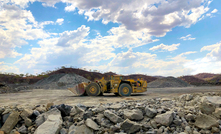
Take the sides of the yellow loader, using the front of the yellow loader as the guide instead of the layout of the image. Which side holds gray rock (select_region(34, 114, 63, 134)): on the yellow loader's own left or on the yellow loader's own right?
on the yellow loader's own left

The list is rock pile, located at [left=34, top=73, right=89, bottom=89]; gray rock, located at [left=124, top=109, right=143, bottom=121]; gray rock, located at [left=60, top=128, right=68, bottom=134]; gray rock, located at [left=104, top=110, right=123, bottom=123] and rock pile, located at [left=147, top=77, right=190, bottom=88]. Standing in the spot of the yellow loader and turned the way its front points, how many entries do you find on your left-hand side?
3

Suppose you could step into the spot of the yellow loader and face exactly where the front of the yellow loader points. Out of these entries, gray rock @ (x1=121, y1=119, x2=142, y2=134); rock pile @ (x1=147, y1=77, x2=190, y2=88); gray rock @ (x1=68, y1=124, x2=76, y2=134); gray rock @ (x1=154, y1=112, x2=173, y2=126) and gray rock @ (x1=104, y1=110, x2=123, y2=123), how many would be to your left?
4

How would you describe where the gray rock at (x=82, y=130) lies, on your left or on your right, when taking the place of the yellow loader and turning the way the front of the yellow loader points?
on your left

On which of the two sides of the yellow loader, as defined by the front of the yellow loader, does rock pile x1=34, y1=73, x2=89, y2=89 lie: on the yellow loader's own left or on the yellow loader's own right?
on the yellow loader's own right

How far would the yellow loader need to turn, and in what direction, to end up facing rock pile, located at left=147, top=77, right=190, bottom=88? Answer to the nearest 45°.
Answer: approximately 135° to its right

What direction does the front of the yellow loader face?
to the viewer's left

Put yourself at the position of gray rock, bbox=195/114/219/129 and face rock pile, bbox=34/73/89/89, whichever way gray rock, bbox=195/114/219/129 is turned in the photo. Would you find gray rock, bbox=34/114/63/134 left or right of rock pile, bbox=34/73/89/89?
left

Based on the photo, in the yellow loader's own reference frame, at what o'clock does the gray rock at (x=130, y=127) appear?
The gray rock is roughly at 9 o'clock from the yellow loader.

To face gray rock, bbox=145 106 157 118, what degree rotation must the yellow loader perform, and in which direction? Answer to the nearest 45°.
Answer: approximately 90° to its left

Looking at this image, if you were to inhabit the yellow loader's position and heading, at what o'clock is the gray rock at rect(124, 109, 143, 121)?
The gray rock is roughly at 9 o'clock from the yellow loader.

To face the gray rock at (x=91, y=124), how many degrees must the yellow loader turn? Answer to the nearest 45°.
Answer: approximately 90° to its left

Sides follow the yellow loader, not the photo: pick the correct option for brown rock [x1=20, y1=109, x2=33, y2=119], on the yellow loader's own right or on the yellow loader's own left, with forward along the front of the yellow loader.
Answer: on the yellow loader's own left
